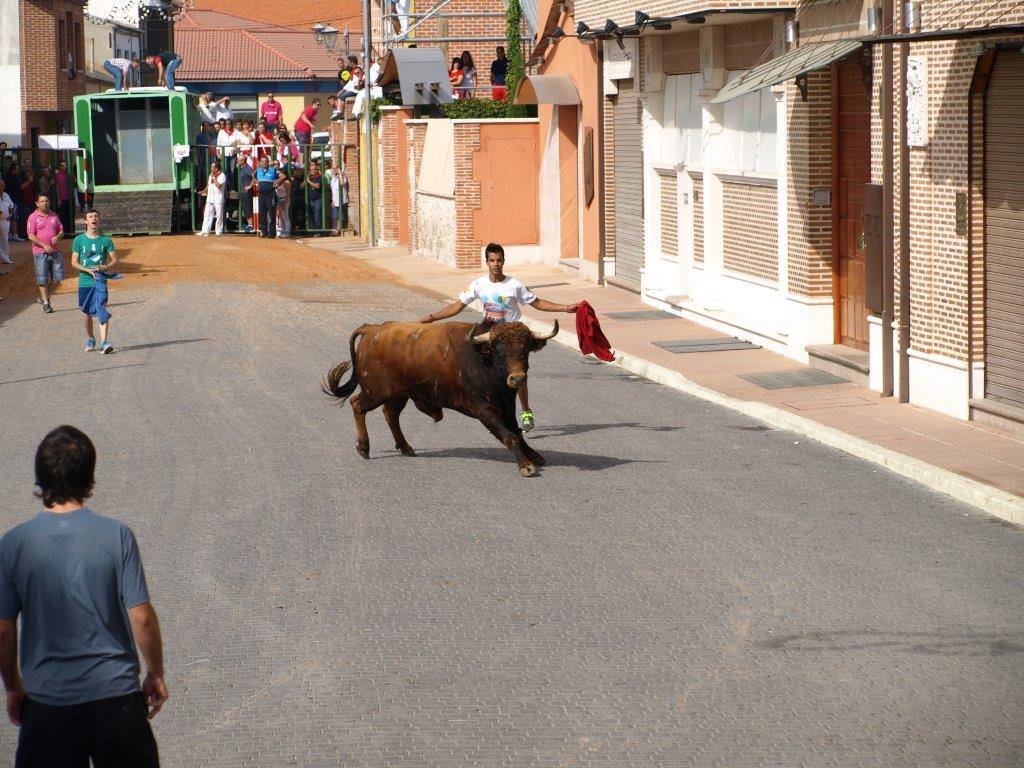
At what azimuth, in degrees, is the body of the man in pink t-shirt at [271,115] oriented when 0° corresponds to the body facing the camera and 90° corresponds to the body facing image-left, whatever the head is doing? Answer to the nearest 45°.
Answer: approximately 0°

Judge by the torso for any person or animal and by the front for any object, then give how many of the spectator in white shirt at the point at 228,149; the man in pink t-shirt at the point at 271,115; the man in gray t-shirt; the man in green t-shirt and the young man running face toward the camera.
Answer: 4

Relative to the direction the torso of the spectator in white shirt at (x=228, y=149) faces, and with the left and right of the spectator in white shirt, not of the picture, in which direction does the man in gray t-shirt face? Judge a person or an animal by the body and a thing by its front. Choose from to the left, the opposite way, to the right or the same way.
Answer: the opposite way

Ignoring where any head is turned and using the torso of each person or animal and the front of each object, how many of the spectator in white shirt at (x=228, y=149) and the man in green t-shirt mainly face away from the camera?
0

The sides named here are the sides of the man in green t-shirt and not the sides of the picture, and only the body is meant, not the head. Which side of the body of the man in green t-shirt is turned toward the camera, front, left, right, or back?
front

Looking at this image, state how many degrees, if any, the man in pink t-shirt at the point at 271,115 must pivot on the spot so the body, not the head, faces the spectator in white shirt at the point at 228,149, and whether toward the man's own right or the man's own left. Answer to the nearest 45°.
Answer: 0° — they already face them

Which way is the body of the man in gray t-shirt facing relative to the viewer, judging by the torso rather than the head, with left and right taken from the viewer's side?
facing away from the viewer

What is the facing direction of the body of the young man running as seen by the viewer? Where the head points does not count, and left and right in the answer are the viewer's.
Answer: facing the viewer

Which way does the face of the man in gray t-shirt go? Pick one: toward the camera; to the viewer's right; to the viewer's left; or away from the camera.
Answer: away from the camera

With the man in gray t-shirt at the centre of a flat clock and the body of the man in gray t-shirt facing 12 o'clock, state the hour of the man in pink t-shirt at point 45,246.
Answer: The man in pink t-shirt is roughly at 12 o'clock from the man in gray t-shirt.

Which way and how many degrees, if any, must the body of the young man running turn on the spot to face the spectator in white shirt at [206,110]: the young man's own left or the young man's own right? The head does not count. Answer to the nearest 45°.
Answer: approximately 180°

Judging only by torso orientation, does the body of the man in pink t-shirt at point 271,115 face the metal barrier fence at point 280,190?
yes

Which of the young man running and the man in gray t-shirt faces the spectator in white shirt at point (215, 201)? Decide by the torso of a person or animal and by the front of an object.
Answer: the man in gray t-shirt

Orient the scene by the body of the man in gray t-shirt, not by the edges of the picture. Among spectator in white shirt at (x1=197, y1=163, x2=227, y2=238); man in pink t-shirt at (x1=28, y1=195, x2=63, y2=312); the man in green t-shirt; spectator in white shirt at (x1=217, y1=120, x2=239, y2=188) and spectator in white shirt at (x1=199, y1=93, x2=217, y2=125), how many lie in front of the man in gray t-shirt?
5
